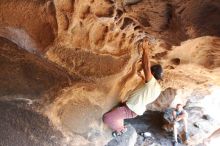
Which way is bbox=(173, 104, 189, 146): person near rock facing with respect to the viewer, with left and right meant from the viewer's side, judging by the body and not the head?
facing the viewer

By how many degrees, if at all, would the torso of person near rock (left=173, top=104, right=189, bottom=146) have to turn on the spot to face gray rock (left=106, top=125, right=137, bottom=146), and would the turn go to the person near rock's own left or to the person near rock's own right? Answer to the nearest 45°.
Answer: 0° — they already face it
